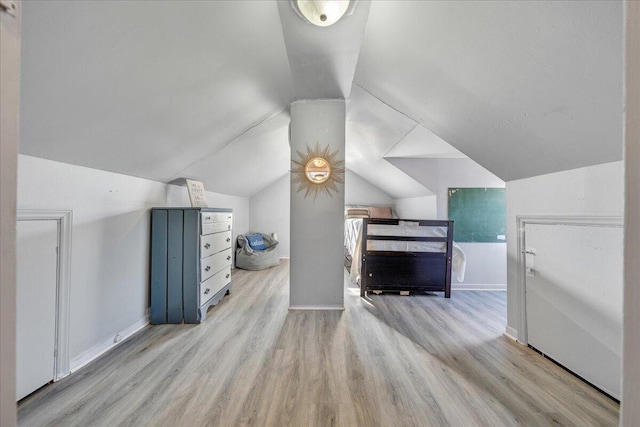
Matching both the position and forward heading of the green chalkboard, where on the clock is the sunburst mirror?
The sunburst mirror is roughly at 1 o'clock from the green chalkboard.

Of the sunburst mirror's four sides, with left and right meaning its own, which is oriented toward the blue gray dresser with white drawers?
right

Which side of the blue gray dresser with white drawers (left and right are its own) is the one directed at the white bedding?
front

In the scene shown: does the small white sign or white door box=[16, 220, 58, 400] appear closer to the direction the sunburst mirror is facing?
the white door

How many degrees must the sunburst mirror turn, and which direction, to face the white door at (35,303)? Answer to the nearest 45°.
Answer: approximately 45° to its right

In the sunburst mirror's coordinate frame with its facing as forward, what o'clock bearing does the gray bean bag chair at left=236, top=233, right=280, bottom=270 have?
The gray bean bag chair is roughly at 5 o'clock from the sunburst mirror.

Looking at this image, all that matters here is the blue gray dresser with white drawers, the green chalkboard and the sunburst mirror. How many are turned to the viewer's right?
1

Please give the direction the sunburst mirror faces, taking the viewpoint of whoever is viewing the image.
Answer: facing the viewer

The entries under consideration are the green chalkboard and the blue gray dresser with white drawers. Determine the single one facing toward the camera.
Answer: the green chalkboard

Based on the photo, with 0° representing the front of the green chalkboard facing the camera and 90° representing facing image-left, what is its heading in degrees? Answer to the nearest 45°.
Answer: approximately 0°

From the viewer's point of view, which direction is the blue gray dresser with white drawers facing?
to the viewer's right

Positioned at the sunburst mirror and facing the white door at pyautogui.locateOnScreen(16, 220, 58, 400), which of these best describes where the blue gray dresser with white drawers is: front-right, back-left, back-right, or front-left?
front-right

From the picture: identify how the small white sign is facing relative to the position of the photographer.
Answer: facing the viewer and to the right of the viewer

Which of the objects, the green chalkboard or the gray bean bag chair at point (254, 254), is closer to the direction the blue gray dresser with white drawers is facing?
the green chalkboard
